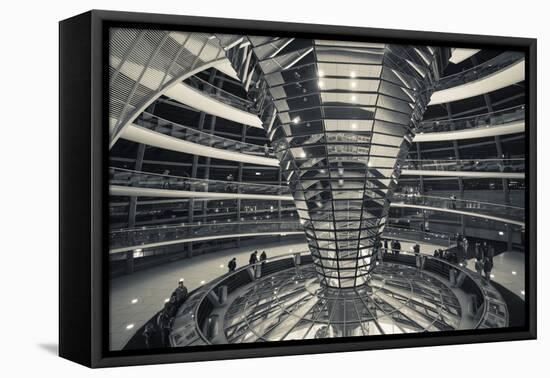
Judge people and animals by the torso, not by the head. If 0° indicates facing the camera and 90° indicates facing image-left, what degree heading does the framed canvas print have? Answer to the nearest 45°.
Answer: approximately 315°
